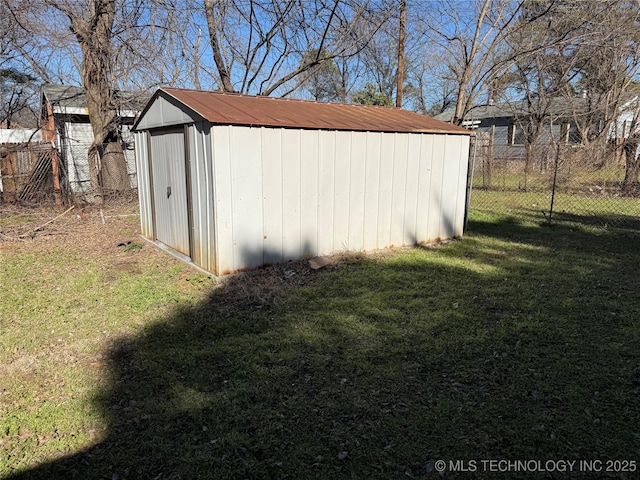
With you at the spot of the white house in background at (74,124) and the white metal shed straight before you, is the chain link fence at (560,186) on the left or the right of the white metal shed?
left

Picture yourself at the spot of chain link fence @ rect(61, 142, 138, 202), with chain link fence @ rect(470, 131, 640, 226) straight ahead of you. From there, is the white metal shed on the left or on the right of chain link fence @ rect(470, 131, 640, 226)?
right

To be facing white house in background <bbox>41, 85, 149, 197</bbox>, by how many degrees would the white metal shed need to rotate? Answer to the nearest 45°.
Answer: approximately 90° to its right

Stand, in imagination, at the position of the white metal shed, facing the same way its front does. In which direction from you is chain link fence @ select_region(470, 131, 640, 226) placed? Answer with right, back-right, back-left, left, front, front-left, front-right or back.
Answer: back

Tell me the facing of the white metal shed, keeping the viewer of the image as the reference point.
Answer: facing the viewer and to the left of the viewer
